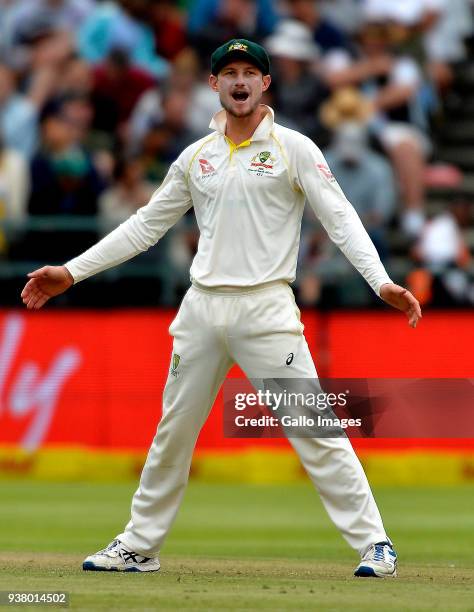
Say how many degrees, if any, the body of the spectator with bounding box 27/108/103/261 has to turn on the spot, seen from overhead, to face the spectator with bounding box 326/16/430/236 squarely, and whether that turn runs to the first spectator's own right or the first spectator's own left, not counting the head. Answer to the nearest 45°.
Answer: approximately 90° to the first spectator's own left

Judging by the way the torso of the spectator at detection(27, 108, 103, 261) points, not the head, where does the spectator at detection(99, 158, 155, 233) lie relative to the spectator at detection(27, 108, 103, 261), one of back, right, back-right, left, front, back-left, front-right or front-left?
left

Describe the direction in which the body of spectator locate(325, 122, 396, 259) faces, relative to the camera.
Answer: toward the camera

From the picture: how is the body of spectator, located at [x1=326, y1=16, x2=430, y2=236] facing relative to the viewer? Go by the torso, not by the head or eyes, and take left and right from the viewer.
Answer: facing the viewer and to the left of the viewer

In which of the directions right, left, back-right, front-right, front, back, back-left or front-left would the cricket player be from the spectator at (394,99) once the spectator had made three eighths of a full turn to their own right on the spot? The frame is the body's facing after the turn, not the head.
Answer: back

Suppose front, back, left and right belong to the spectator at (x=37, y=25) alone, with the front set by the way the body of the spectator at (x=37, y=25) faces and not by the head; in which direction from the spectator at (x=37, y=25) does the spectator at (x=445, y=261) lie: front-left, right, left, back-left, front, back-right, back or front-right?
front-left

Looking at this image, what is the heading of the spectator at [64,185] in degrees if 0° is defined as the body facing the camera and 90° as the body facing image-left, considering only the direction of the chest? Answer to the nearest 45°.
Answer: approximately 0°

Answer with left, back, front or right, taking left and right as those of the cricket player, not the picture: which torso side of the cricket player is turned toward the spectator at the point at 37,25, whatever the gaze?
back

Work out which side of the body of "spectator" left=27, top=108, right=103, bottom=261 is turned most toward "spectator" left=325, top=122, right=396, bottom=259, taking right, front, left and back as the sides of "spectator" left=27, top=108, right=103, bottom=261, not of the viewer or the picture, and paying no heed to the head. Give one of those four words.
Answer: left

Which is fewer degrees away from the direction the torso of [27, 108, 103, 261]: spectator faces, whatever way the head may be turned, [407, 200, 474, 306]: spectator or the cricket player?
the cricket player
